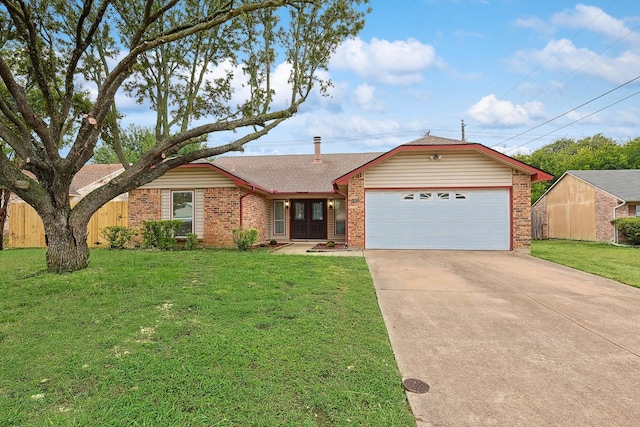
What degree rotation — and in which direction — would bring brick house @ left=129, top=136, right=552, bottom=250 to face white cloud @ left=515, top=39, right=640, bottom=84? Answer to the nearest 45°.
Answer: approximately 135° to its left

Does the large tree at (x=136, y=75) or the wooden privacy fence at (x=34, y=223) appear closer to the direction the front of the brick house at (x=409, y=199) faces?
the large tree

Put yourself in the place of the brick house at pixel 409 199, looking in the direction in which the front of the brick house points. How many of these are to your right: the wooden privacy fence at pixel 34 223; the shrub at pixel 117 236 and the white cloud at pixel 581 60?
2

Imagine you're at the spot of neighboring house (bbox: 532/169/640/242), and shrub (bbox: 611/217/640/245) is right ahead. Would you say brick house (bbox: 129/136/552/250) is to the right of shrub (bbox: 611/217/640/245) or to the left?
right

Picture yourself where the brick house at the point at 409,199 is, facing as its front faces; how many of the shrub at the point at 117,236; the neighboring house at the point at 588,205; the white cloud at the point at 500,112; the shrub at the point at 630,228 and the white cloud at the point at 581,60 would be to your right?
1

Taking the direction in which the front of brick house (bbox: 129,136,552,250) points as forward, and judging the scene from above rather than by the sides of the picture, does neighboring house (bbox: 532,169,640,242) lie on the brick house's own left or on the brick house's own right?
on the brick house's own left

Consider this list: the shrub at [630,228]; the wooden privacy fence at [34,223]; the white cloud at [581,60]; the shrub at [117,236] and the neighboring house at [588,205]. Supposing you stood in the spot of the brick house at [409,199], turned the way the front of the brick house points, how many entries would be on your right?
2

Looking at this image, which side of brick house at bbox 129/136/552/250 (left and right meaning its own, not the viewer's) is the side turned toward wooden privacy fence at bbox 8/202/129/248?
right

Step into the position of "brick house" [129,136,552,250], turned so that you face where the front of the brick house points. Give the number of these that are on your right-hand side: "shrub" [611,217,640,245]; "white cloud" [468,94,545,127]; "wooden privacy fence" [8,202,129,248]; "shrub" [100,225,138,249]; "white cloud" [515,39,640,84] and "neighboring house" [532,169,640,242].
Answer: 2

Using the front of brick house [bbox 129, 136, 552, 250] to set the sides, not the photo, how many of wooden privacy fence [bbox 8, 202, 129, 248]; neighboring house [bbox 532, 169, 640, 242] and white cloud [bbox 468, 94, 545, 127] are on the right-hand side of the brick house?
1

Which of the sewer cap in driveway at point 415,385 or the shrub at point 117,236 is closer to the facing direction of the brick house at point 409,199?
the sewer cap in driveway

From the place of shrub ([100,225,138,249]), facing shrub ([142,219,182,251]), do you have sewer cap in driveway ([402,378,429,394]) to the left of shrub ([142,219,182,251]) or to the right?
right

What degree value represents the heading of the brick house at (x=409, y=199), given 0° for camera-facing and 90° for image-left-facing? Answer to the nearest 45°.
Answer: approximately 0°

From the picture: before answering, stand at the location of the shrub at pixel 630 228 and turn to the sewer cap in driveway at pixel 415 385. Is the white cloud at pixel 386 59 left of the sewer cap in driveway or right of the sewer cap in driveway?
right

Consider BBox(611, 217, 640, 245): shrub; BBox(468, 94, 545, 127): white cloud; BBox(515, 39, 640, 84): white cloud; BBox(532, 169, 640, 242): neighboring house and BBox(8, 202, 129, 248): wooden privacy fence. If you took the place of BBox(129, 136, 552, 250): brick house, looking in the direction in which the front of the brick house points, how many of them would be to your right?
1

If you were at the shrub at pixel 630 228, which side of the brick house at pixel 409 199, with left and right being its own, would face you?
left

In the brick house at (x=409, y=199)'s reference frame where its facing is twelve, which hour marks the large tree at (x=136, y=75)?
The large tree is roughly at 2 o'clock from the brick house.

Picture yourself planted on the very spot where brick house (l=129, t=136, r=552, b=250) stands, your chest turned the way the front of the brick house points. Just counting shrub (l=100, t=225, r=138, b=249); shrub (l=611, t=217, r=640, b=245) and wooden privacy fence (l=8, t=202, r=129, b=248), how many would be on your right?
2

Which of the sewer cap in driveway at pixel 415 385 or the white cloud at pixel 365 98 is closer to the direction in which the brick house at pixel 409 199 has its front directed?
the sewer cap in driveway
